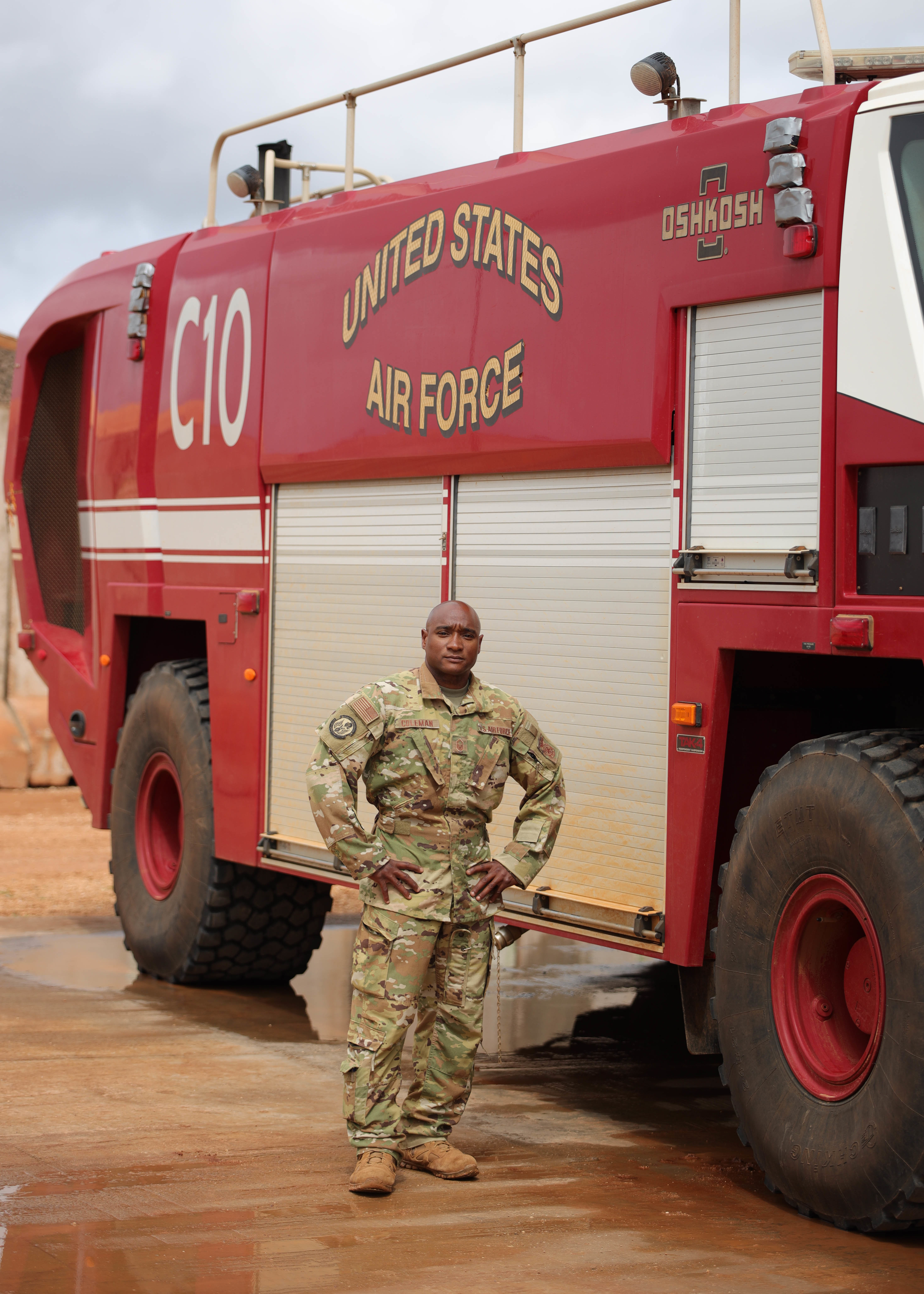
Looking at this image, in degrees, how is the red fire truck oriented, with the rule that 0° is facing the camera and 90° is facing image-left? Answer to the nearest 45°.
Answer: approximately 315°
